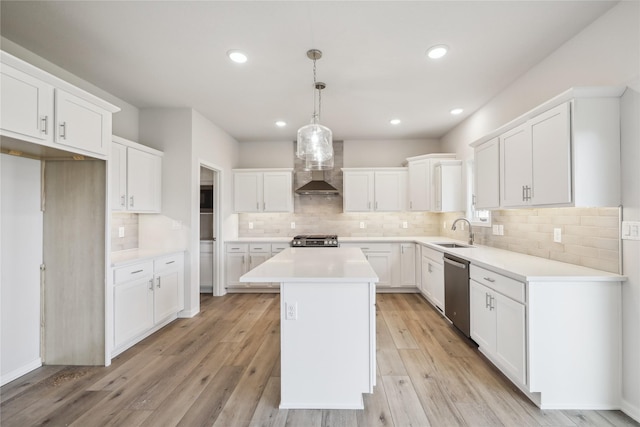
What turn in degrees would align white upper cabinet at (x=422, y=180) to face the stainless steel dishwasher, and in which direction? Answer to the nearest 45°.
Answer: approximately 45° to its left

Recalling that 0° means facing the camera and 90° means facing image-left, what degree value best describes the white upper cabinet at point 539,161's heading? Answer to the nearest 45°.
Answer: approximately 45°

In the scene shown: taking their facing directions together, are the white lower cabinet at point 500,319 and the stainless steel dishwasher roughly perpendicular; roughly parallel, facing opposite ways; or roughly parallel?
roughly parallel

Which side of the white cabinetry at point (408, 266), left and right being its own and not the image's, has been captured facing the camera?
front

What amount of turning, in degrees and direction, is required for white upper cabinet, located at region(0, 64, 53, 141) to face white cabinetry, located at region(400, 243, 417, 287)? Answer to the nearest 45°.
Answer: approximately 45° to its left

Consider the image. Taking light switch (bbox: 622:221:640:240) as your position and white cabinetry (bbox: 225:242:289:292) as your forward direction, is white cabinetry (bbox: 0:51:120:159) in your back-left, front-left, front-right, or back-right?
front-left

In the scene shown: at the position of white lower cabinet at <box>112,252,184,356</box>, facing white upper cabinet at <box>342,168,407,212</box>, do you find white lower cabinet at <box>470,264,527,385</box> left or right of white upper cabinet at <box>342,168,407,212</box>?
right

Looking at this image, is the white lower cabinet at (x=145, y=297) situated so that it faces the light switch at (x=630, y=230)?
yes

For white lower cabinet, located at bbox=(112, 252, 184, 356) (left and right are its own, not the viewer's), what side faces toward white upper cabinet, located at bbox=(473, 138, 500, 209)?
front

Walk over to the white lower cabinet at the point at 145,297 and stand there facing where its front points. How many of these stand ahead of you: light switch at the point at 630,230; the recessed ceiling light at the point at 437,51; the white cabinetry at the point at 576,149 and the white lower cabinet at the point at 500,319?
4

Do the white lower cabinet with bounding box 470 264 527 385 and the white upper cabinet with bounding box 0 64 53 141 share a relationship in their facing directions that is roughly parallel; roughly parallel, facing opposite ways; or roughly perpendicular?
roughly parallel, facing opposite ways

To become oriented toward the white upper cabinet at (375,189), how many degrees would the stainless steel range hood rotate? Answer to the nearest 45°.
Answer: approximately 90° to its left

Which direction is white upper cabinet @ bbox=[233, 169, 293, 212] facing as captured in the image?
toward the camera

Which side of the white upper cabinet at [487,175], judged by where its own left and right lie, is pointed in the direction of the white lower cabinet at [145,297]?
front

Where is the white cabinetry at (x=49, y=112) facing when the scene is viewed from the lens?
facing the viewer and to the right of the viewer

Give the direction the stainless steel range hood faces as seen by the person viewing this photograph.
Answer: facing the viewer

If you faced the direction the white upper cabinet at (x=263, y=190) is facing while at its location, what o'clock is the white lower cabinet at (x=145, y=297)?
The white lower cabinet is roughly at 1 o'clock from the white upper cabinet.

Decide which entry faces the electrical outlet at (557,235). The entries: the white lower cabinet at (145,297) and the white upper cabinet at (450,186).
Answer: the white lower cabinet
